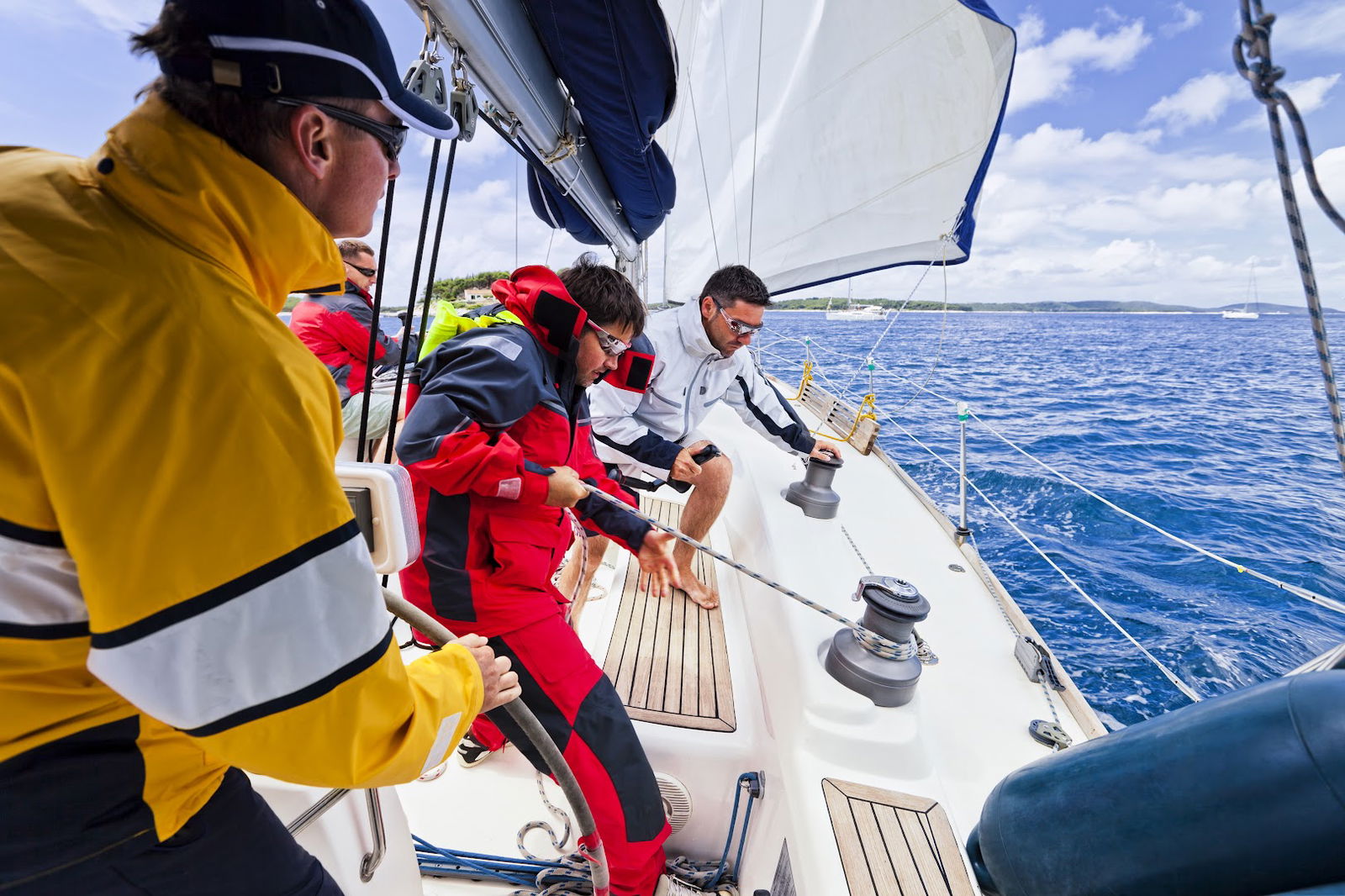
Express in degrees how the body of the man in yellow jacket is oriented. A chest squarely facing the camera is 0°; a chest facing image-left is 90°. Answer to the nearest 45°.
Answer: approximately 225°

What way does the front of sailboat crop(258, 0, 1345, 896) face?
away from the camera

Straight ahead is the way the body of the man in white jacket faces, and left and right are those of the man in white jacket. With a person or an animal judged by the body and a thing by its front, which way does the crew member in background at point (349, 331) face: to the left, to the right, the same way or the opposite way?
to the left

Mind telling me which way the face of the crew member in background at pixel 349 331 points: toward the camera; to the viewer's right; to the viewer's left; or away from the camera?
to the viewer's right

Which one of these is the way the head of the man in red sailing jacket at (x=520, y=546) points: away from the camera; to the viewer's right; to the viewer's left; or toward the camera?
to the viewer's right

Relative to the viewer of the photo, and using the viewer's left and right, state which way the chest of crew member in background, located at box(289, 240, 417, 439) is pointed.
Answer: facing to the right of the viewer
